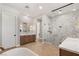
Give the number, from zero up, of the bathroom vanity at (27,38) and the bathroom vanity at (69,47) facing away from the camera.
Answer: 0

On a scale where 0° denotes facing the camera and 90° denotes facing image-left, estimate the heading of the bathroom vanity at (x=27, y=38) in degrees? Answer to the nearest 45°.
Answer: approximately 315°
